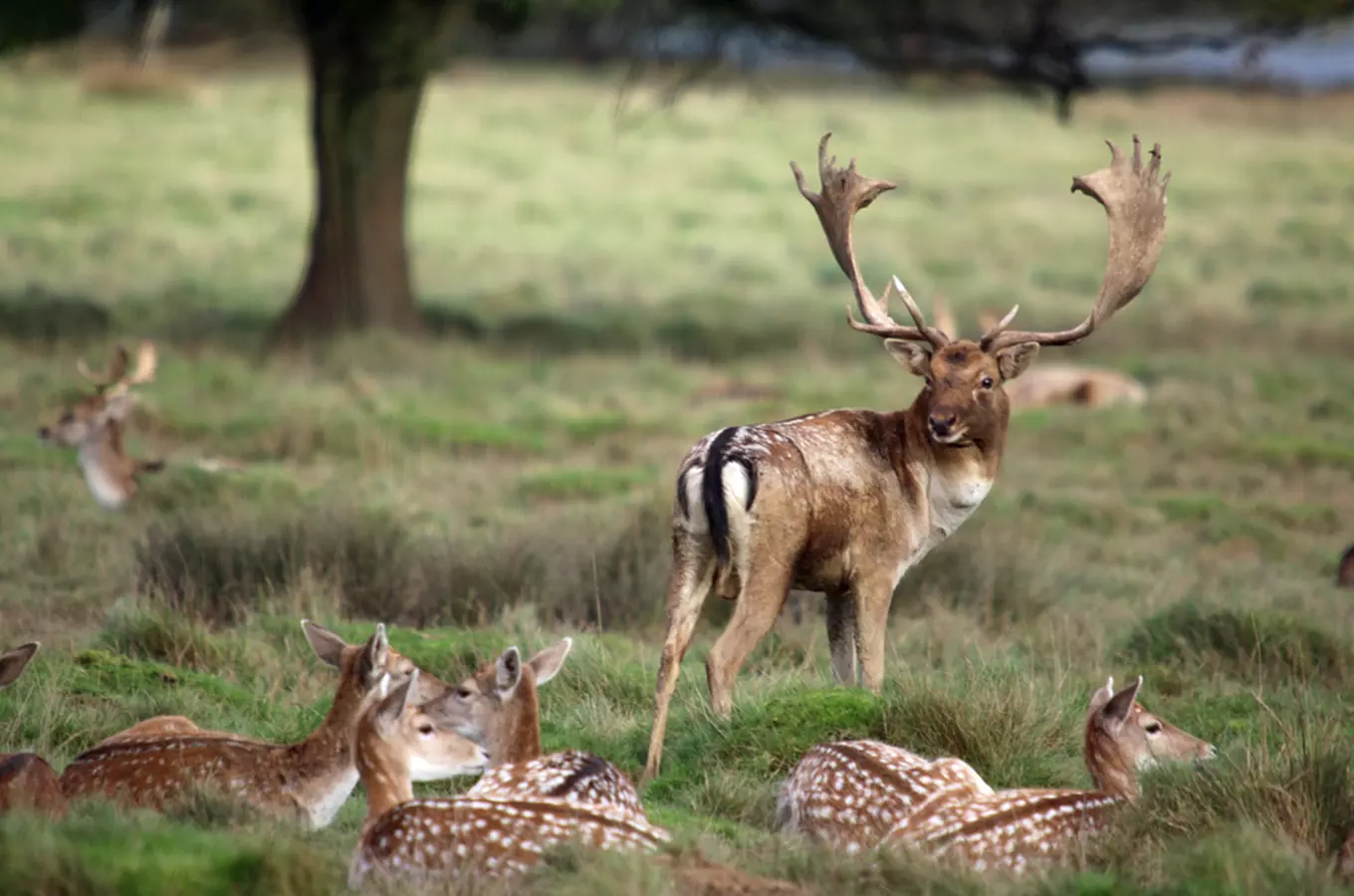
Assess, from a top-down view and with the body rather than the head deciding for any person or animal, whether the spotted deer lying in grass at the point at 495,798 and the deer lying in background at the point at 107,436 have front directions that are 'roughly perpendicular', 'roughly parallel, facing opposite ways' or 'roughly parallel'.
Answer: roughly parallel

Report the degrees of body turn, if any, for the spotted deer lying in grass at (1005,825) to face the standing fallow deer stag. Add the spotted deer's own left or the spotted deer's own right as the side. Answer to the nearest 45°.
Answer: approximately 90° to the spotted deer's own left

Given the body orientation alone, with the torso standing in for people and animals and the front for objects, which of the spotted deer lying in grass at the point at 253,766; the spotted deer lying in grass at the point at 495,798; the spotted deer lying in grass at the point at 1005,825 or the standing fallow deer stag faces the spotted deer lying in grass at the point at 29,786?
the spotted deer lying in grass at the point at 495,798

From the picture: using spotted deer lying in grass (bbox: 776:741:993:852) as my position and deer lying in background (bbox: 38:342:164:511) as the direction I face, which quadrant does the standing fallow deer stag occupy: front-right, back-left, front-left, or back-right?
front-right

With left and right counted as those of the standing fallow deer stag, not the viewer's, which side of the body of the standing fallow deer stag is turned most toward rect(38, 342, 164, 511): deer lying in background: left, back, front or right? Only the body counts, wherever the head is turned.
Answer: left

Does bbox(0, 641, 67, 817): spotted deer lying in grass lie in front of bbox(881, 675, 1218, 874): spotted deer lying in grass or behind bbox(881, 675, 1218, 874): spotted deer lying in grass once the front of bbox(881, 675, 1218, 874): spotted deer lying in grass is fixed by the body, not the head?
behind

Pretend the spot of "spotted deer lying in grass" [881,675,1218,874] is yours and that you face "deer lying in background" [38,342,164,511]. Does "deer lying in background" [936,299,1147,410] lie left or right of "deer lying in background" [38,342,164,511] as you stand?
right

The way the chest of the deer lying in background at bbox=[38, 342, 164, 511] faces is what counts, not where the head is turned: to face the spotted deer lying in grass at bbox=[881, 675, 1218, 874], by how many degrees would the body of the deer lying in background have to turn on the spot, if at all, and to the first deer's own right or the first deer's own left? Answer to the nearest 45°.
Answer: approximately 90° to the first deer's own left

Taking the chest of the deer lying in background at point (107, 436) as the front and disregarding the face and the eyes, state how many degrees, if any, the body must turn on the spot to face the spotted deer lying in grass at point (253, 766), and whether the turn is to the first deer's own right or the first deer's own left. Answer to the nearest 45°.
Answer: approximately 90° to the first deer's own left

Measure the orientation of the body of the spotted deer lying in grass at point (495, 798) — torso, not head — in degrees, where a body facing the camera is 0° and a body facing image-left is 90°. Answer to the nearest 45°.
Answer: approximately 90°

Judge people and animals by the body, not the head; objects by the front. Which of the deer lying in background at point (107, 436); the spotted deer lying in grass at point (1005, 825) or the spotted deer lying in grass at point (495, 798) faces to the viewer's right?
the spotted deer lying in grass at point (1005, 825)

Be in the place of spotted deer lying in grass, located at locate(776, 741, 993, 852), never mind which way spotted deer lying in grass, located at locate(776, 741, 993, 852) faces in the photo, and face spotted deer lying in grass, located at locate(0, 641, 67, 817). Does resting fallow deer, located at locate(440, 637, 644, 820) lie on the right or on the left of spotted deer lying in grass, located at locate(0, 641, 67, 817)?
right
